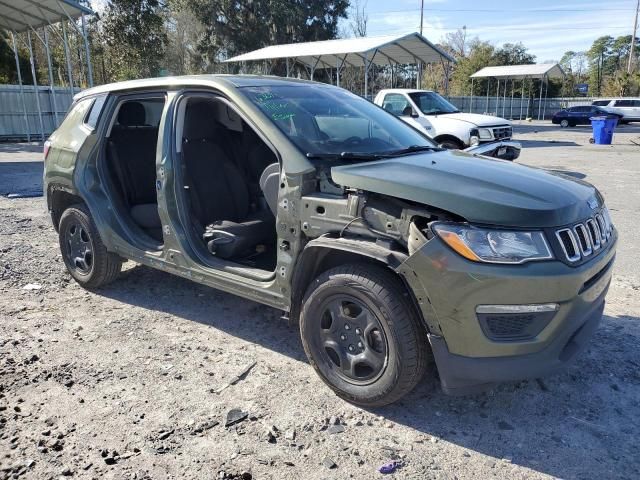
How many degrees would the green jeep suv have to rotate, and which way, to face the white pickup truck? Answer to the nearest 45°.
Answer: approximately 135° to its left

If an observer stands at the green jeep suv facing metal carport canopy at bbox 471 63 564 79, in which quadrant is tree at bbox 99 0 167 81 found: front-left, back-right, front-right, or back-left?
front-left

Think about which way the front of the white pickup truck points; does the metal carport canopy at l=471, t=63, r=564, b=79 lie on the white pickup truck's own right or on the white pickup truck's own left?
on the white pickup truck's own left

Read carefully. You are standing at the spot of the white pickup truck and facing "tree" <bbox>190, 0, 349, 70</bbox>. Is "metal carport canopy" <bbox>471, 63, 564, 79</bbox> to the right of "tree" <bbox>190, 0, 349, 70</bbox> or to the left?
right

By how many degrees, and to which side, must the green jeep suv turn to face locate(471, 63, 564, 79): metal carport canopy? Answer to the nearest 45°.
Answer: approximately 135° to its left

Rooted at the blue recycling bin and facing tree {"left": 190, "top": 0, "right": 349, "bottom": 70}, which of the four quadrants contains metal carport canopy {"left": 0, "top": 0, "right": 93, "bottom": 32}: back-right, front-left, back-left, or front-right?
front-left

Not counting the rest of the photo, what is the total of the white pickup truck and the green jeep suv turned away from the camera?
0

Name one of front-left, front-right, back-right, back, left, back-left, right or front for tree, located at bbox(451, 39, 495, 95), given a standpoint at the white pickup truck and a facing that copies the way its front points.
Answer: back-left

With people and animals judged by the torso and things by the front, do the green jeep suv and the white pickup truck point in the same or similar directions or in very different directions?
same or similar directions

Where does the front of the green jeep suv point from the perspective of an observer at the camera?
facing the viewer and to the right of the viewer

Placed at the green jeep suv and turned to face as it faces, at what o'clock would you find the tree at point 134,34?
The tree is roughly at 7 o'clock from the green jeep suv.

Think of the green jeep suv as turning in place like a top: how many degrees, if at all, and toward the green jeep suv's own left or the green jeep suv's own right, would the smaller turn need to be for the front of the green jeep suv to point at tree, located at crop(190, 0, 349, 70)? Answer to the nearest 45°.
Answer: approximately 135° to the green jeep suv's own left

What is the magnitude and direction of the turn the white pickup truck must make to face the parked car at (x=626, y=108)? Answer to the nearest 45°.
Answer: approximately 90° to its left

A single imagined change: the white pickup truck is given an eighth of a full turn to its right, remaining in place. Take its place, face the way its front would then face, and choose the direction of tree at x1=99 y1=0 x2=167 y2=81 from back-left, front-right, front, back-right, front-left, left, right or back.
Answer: back-right

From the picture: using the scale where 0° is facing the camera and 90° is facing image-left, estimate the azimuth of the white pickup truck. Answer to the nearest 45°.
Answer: approximately 315°

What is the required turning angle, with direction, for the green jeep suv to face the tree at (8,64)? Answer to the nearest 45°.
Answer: approximately 180°

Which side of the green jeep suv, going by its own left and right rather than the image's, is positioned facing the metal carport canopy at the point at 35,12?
back
